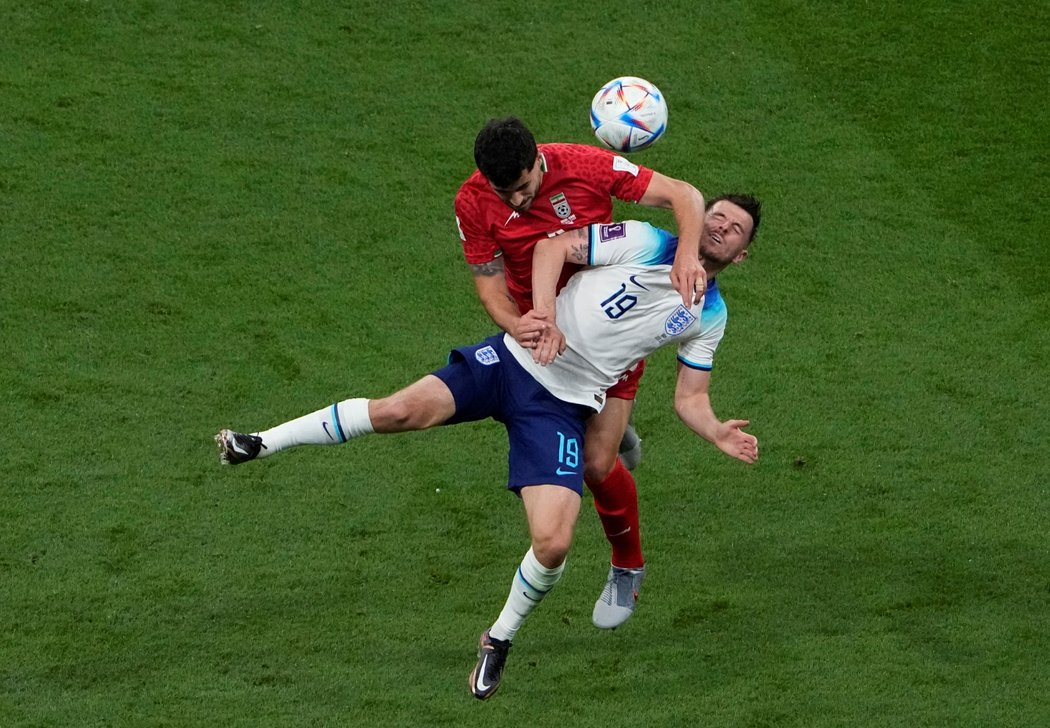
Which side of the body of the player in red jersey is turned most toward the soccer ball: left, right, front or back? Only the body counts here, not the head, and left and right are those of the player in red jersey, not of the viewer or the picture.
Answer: back

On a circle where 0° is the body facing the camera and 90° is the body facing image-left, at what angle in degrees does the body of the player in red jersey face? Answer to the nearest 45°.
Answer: approximately 0°
